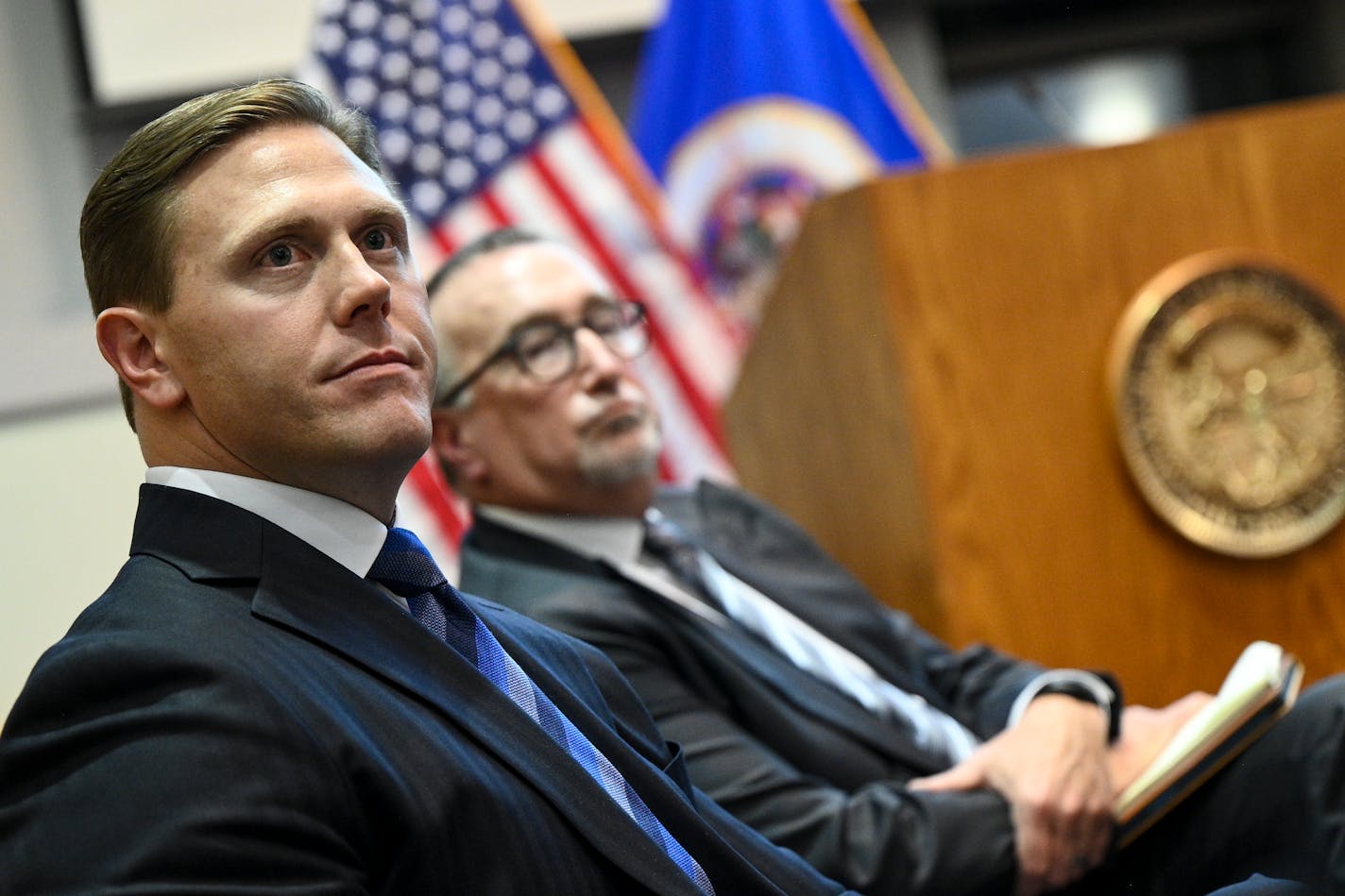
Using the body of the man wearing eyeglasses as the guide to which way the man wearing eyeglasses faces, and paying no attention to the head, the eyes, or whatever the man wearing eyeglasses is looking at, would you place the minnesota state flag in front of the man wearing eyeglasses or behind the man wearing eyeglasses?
behind

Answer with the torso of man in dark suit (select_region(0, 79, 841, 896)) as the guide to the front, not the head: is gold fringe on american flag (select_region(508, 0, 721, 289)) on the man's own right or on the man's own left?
on the man's own left

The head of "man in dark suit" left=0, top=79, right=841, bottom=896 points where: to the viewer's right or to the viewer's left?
to the viewer's right

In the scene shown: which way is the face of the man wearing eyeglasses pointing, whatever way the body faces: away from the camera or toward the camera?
toward the camera

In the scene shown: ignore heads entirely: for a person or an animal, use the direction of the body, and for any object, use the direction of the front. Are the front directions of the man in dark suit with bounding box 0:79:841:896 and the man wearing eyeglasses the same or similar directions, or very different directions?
same or similar directions

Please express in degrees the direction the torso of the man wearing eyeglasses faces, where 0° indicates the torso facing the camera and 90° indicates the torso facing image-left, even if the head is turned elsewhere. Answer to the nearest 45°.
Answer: approximately 315°

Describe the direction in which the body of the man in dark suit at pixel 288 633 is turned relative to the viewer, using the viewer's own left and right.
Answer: facing the viewer and to the right of the viewer

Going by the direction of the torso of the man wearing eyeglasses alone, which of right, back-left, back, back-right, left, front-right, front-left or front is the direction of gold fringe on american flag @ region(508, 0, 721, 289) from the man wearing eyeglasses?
back-left

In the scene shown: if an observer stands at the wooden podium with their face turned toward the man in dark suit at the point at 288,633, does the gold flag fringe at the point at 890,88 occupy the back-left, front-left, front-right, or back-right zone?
back-right

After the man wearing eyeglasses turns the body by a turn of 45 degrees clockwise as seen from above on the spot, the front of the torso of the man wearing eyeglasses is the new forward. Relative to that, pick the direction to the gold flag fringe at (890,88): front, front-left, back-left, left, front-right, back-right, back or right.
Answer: back
